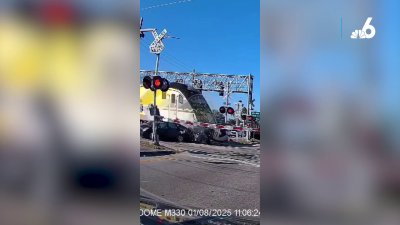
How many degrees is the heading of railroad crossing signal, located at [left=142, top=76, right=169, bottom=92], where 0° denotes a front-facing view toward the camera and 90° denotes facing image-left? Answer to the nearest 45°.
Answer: approximately 0°
